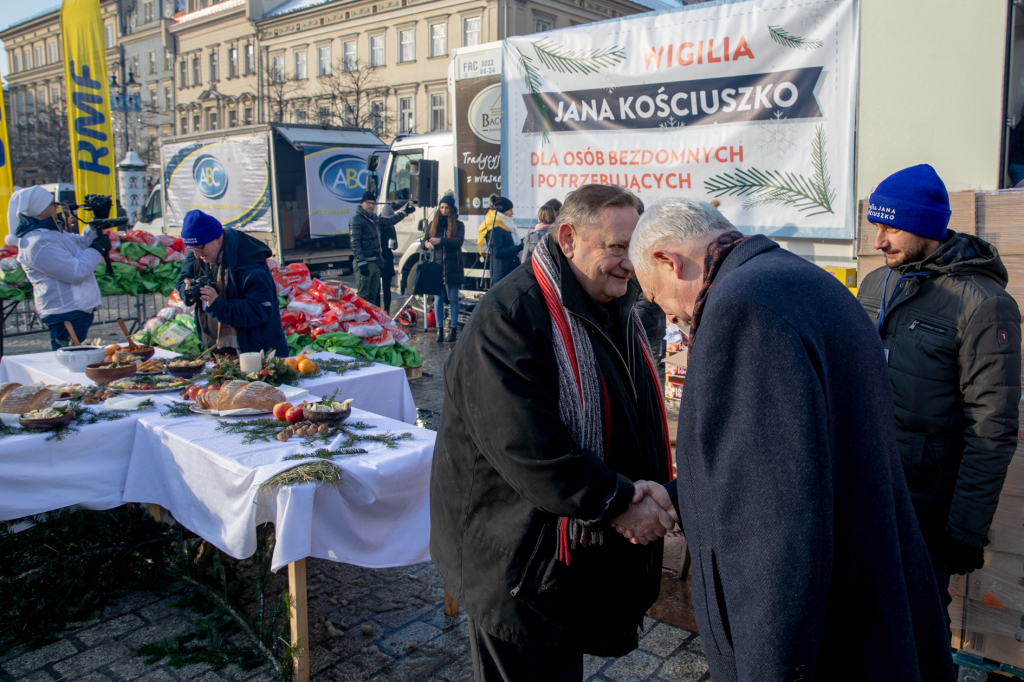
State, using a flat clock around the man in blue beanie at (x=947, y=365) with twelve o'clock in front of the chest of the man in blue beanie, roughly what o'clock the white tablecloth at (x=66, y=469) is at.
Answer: The white tablecloth is roughly at 1 o'clock from the man in blue beanie.

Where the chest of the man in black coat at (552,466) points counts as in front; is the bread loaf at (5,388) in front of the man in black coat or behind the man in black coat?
behind

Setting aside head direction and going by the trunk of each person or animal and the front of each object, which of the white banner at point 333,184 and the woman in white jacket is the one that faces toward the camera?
the white banner

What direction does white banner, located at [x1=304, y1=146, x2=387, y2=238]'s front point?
toward the camera

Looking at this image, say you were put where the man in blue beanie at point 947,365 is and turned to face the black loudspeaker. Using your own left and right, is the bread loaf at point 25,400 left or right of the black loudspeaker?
left

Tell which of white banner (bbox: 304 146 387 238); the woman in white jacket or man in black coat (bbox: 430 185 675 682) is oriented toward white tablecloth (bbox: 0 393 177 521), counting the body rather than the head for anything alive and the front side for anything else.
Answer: the white banner

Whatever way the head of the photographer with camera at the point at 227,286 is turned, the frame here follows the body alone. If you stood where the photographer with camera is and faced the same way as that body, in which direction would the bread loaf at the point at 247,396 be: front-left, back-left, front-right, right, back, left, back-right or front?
front-left

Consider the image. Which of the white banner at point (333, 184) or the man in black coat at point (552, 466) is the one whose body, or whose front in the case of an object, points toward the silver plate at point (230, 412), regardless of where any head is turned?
the white banner

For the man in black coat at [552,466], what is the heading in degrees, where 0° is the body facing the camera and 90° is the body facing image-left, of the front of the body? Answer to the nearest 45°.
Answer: approximately 315°

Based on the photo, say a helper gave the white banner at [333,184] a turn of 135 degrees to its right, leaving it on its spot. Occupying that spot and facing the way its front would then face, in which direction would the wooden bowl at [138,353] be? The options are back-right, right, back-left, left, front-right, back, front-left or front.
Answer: back-left

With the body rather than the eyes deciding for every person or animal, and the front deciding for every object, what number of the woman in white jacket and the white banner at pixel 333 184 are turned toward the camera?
1

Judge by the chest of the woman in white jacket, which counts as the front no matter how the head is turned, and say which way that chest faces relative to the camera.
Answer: to the viewer's right

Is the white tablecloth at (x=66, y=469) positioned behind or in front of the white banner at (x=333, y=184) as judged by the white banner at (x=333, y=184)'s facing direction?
in front

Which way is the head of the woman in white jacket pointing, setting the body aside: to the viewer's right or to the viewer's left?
to the viewer's right

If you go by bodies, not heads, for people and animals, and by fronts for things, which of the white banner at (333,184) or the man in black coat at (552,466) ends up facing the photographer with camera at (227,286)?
the white banner

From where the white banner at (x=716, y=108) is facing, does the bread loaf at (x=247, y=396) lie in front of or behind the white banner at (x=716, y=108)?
in front

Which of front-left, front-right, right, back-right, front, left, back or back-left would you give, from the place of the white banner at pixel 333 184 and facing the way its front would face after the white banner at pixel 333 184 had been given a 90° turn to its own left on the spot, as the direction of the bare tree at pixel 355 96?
left

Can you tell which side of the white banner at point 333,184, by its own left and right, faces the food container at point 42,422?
front
